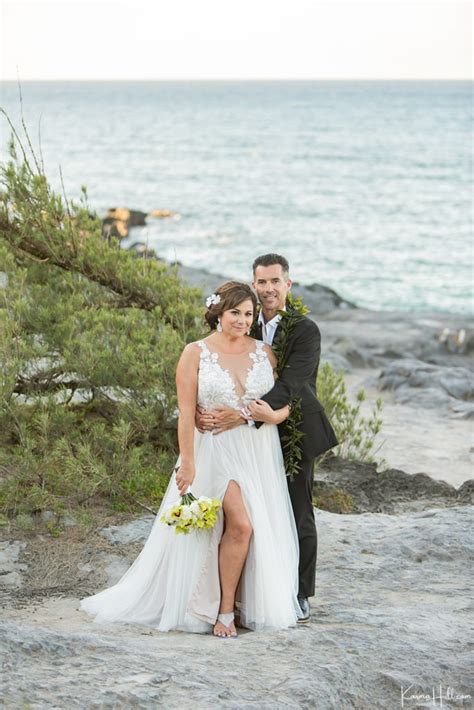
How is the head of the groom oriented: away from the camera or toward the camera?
toward the camera

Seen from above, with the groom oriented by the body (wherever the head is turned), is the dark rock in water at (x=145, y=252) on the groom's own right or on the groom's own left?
on the groom's own right

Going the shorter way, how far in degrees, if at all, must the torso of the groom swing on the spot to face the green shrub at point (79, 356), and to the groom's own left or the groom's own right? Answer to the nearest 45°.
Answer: approximately 90° to the groom's own right

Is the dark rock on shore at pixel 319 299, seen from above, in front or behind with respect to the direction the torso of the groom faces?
behind

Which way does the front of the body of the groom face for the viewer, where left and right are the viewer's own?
facing the viewer and to the left of the viewer

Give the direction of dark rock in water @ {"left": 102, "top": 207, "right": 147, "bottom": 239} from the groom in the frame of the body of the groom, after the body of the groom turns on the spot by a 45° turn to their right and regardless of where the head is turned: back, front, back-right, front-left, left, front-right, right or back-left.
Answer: right

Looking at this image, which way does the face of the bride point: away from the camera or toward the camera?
toward the camera
